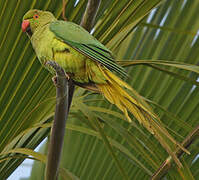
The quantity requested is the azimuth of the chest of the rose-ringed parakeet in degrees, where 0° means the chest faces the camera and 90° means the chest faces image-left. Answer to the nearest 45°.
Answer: approximately 90°
